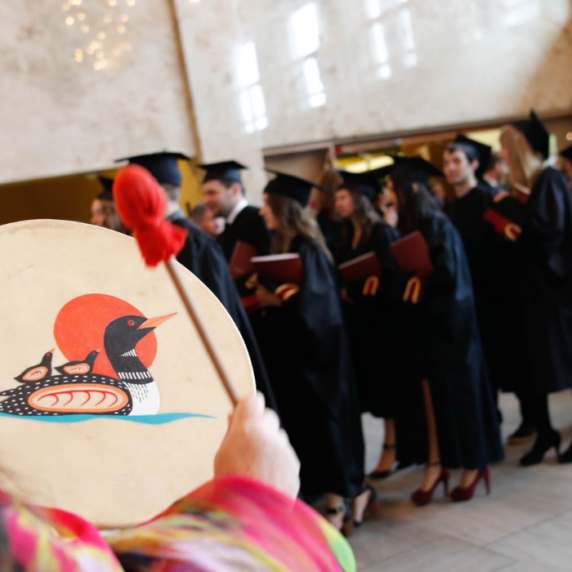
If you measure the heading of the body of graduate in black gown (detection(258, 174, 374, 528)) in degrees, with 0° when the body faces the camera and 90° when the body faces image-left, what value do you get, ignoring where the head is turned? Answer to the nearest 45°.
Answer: approximately 90°

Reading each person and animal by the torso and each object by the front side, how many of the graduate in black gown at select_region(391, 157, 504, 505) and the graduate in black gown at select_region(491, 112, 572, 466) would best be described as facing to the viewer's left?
2

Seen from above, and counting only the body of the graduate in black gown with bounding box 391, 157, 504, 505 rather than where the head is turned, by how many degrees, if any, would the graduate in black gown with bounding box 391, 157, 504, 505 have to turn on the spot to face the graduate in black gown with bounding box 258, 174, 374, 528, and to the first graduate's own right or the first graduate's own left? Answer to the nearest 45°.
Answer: approximately 45° to the first graduate's own left

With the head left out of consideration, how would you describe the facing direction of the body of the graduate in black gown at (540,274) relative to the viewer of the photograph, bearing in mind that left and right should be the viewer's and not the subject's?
facing to the left of the viewer

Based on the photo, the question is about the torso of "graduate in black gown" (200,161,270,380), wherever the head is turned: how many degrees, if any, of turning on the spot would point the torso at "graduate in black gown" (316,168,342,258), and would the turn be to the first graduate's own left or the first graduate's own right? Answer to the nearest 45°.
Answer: approximately 135° to the first graduate's own right

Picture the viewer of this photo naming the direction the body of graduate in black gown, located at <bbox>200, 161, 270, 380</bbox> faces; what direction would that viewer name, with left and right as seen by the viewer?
facing to the left of the viewer

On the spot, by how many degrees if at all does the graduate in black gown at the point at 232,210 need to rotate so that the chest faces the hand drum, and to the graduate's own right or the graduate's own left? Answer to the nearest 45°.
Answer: approximately 90° to the graduate's own left

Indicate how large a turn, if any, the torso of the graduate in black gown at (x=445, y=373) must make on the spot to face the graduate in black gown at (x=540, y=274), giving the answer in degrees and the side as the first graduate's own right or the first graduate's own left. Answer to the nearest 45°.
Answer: approximately 135° to the first graduate's own right

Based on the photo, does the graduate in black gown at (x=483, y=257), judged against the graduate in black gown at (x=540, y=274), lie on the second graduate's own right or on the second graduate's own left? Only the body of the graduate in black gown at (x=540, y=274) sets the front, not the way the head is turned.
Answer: on the second graduate's own right

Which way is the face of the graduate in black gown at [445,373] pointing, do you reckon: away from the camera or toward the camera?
away from the camera

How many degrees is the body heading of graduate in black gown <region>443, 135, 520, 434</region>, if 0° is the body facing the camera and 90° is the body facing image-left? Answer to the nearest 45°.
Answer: approximately 45°

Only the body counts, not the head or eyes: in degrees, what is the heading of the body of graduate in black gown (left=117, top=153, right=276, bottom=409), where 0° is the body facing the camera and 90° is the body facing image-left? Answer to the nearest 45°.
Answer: approximately 135°

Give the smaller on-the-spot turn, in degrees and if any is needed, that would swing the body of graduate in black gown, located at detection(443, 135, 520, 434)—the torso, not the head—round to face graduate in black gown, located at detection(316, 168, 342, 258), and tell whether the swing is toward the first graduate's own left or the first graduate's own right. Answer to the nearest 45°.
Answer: approximately 90° to the first graduate's own right
